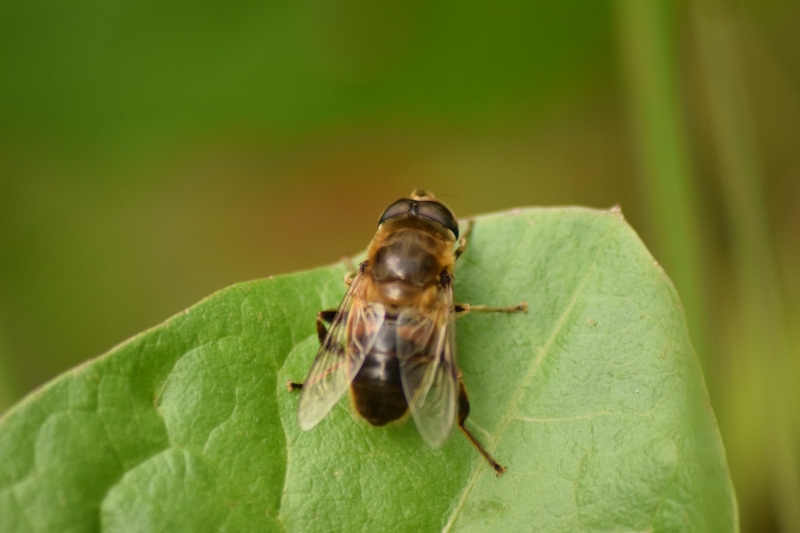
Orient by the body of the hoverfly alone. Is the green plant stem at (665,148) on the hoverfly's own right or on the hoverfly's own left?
on the hoverfly's own right

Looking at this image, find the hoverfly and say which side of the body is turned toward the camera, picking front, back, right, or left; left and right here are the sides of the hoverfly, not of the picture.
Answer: back
